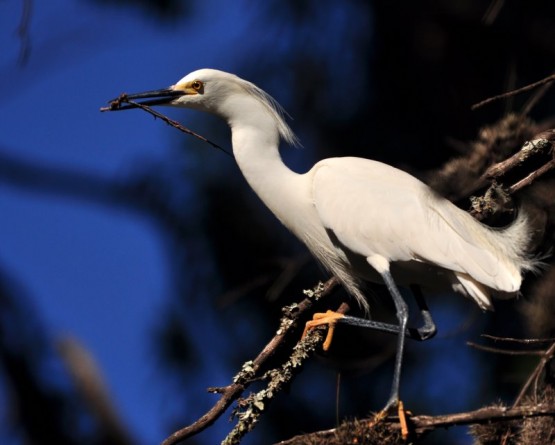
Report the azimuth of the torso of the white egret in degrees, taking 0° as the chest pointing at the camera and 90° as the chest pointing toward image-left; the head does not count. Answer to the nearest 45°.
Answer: approximately 90°

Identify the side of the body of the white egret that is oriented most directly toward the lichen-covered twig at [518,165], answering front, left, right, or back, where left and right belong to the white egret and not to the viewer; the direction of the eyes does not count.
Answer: back

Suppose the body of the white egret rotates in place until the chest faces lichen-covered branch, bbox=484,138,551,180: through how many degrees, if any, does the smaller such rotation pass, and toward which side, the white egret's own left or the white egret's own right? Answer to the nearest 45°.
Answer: approximately 180°
